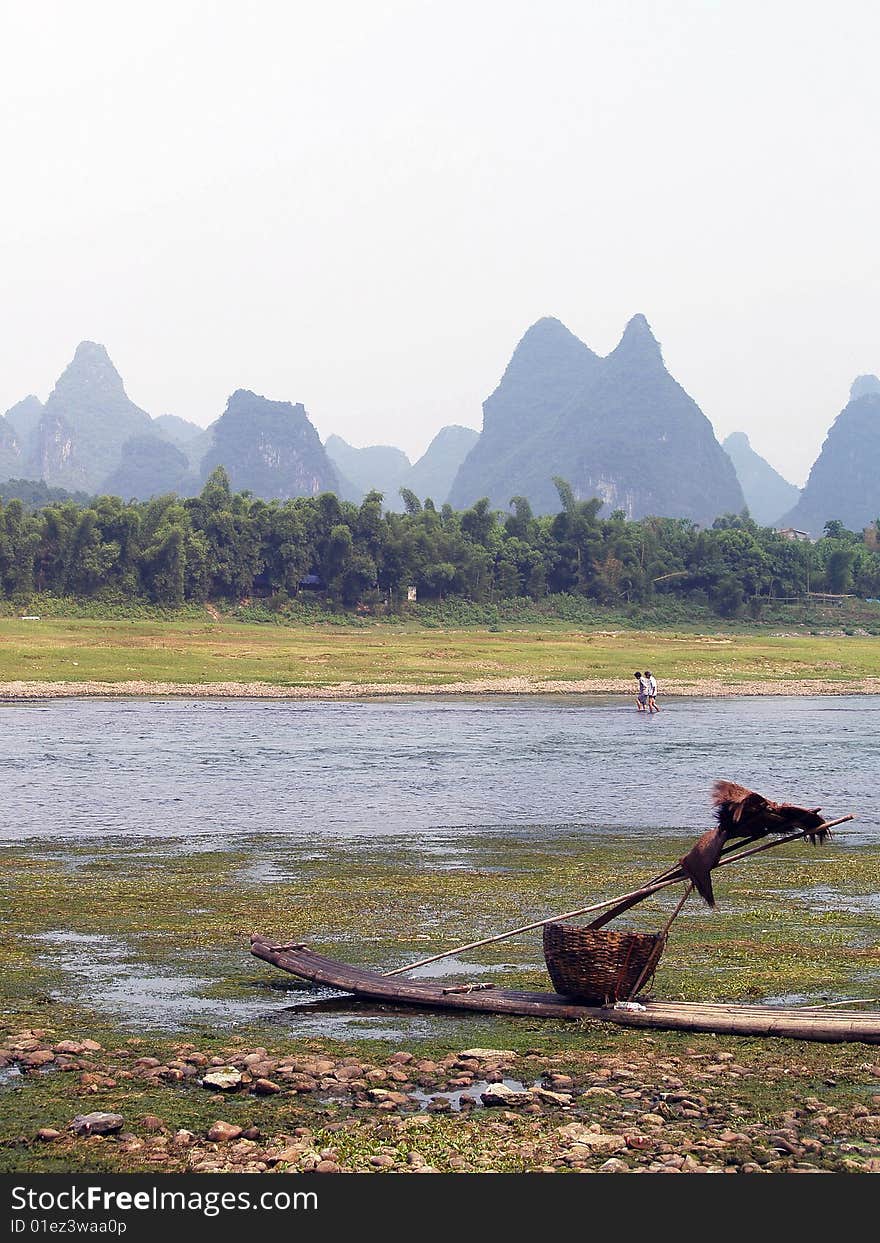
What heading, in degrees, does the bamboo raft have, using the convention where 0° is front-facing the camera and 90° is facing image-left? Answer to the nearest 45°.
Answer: approximately 90°
